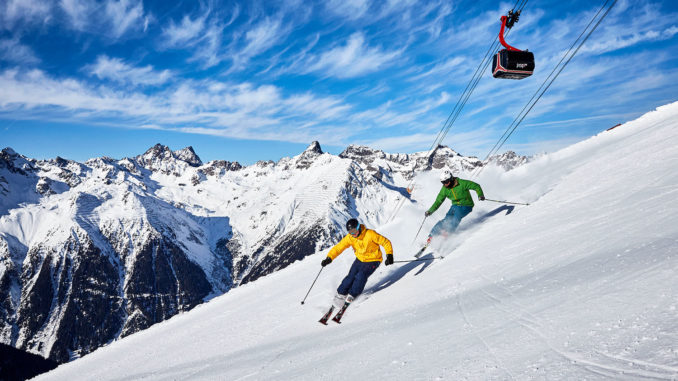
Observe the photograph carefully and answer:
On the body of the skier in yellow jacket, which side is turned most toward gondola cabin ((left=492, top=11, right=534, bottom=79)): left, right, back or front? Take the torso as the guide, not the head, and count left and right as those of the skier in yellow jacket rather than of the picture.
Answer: back

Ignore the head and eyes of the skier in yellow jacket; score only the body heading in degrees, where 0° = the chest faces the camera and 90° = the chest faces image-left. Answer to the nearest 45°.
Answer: approximately 45°

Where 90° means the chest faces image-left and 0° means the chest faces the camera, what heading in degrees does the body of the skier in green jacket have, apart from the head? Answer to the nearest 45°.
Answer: approximately 45°

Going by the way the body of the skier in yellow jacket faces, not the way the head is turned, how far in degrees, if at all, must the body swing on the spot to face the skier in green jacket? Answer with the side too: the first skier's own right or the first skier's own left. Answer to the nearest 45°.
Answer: approximately 180°

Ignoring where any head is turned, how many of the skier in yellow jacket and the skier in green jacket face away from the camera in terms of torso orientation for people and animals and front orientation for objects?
0

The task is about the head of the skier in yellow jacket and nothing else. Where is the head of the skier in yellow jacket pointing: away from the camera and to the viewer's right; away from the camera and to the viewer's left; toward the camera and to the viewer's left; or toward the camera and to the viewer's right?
toward the camera and to the viewer's left

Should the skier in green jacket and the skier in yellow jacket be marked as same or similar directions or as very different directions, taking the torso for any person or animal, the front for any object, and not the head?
same or similar directions

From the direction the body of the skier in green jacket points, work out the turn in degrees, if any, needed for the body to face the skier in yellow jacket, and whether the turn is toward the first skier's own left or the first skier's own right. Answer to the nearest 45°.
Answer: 0° — they already face them
